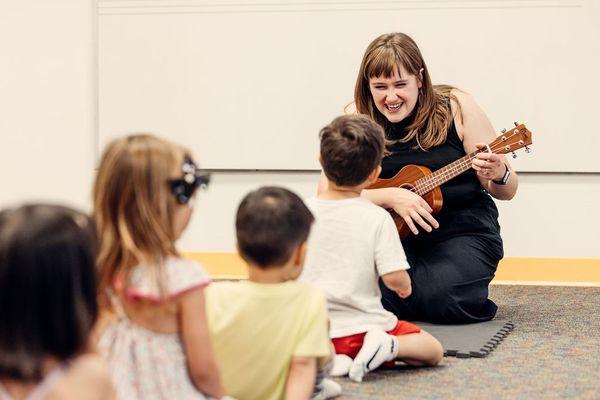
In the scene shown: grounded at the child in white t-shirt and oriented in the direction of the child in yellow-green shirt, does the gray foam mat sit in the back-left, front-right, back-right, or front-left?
back-left

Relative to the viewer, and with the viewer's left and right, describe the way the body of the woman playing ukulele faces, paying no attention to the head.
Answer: facing the viewer and to the left of the viewer

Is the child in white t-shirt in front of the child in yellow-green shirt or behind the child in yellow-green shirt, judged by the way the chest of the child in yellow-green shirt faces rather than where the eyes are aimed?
in front

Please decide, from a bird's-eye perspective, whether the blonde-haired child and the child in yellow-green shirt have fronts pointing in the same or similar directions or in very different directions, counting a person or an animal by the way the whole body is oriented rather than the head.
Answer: same or similar directions

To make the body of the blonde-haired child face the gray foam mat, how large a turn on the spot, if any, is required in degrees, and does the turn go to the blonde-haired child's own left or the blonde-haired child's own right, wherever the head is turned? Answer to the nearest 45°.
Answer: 0° — they already face it

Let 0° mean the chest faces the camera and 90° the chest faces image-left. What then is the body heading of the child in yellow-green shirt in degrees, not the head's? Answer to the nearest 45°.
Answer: approximately 225°

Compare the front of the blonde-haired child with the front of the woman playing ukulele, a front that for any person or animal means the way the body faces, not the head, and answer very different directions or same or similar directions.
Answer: very different directions

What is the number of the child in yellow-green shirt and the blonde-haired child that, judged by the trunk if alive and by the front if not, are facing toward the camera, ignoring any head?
0

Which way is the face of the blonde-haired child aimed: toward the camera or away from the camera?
away from the camera

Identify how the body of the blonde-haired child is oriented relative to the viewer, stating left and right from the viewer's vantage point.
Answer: facing away from the viewer and to the right of the viewer

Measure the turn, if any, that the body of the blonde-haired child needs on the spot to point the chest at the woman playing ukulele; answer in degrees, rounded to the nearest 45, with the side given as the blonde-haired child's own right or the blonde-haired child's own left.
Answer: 0° — they already face them
